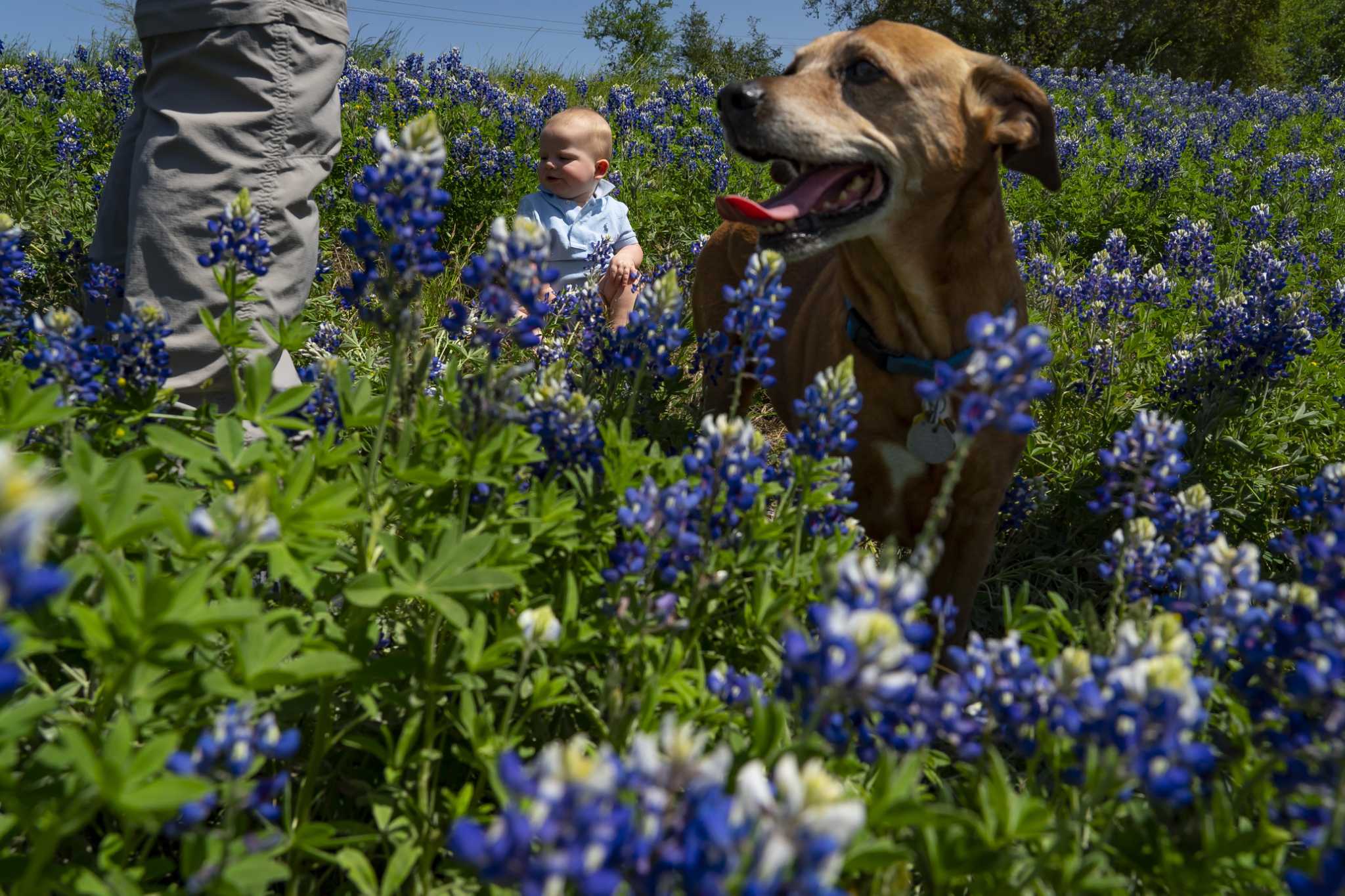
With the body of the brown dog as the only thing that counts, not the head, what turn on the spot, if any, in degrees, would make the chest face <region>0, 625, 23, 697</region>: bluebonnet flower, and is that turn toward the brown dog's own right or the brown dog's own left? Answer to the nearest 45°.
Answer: approximately 45° to the brown dog's own right

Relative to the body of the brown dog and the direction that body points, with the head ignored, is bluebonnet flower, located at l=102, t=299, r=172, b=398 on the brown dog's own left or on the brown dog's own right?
on the brown dog's own right

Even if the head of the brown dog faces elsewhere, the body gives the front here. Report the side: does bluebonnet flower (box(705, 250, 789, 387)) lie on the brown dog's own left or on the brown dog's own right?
on the brown dog's own right

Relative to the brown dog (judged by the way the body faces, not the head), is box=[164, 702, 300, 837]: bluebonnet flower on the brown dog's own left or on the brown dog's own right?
on the brown dog's own right

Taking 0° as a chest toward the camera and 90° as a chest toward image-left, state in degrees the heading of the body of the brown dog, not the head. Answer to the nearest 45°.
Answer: approximately 315°

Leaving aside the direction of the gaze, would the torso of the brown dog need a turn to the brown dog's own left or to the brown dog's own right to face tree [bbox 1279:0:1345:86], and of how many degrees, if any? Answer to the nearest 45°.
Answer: approximately 135° to the brown dog's own left

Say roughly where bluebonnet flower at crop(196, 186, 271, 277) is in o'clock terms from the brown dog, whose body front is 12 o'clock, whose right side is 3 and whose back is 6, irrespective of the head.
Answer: The bluebonnet flower is roughly at 3 o'clock from the brown dog.

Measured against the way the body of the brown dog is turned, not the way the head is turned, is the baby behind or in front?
behind
